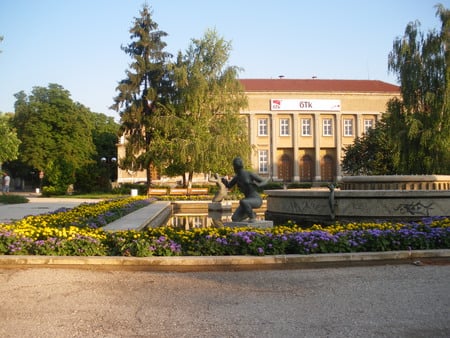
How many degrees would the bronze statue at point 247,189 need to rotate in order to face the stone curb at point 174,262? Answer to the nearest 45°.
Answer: approximately 45° to its left

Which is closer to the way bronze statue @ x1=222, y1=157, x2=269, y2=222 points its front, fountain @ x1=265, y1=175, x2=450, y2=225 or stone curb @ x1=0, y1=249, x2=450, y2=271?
the stone curb

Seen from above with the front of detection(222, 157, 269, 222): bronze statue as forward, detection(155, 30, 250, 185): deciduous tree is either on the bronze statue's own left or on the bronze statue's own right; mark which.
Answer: on the bronze statue's own right

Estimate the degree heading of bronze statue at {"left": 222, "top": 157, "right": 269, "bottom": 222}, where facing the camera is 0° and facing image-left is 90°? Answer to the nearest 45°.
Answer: approximately 45°

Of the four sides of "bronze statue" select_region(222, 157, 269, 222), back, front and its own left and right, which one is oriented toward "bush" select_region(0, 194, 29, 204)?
right

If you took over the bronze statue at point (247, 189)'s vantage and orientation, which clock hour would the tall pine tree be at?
The tall pine tree is roughly at 4 o'clock from the bronze statue.
